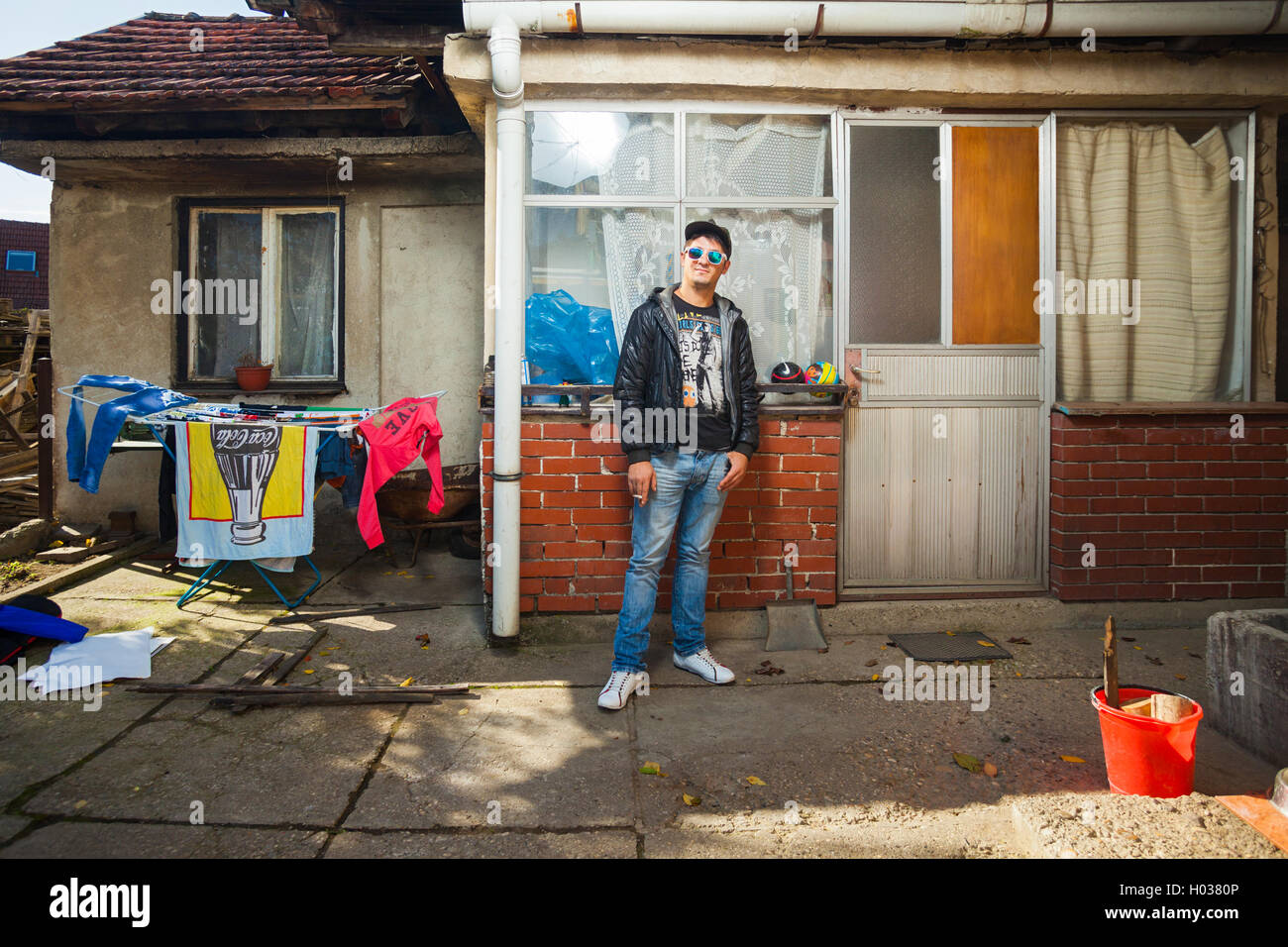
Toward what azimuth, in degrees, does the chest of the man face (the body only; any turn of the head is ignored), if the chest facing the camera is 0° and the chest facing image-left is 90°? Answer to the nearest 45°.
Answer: approximately 0°

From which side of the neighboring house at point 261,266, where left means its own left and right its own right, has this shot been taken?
front

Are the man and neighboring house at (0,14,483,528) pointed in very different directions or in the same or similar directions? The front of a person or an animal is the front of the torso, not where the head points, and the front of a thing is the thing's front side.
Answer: same or similar directions

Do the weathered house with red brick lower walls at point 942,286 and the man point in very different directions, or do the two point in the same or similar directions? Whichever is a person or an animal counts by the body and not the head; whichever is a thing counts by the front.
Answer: same or similar directions

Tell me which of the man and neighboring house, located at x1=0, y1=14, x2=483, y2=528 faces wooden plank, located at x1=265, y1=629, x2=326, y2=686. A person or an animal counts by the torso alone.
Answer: the neighboring house

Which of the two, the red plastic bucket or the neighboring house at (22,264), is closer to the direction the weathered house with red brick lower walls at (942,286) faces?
the red plastic bucket

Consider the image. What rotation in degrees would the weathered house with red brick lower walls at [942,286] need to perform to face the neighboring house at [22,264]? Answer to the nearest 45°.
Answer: approximately 135° to its right

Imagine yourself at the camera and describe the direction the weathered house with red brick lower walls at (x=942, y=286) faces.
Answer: facing the viewer

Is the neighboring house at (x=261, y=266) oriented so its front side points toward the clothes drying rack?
yes
